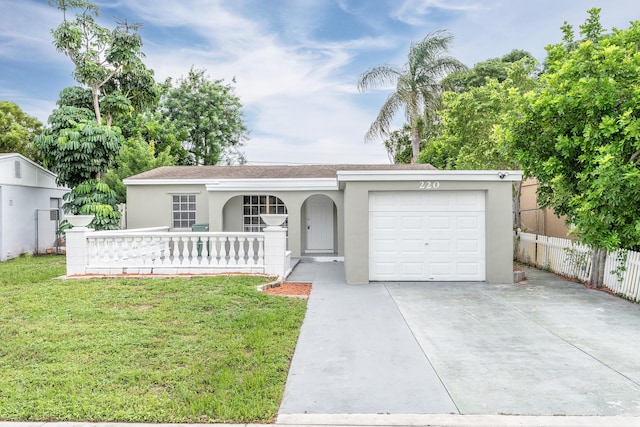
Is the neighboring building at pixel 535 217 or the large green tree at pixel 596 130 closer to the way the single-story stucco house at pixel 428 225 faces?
the large green tree

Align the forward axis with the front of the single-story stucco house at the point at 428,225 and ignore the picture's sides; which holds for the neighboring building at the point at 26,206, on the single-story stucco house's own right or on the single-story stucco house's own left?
on the single-story stucco house's own right

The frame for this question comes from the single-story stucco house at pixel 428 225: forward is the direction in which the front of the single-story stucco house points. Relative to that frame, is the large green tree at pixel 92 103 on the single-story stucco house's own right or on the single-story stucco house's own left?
on the single-story stucco house's own right

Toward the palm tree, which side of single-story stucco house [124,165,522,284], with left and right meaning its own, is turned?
back

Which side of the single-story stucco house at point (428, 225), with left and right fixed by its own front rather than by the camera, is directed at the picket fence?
left

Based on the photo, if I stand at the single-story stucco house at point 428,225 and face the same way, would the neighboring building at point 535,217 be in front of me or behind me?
behind

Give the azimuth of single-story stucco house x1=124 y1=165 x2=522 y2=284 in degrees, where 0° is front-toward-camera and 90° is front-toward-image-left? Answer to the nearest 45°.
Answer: approximately 0°

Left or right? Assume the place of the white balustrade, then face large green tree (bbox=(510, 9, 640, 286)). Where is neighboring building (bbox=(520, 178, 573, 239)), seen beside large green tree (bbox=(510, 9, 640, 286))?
left

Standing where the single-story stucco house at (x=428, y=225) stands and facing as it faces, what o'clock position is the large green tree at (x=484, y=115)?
The large green tree is roughly at 7 o'clock from the single-story stucco house.

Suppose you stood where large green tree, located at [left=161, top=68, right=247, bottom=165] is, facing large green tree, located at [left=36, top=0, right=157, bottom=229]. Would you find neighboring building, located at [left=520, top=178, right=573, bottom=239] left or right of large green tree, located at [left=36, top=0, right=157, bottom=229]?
left

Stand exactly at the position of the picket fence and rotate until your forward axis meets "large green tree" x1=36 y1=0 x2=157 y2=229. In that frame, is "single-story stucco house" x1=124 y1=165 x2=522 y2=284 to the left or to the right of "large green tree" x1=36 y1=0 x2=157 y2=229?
left

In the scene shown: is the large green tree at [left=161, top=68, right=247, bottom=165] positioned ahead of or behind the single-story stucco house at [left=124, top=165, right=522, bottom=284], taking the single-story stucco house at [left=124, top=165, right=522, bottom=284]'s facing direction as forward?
behind
